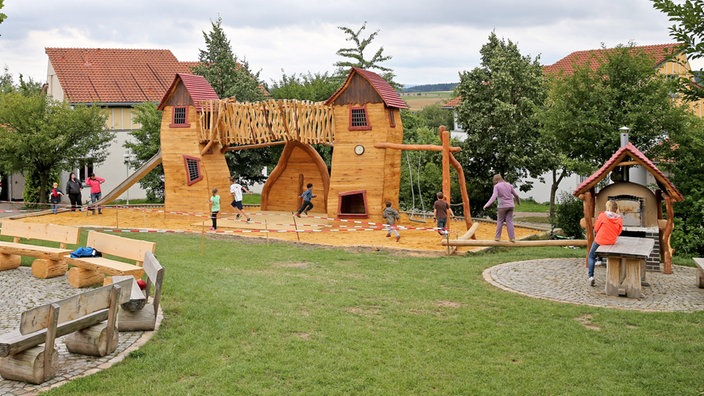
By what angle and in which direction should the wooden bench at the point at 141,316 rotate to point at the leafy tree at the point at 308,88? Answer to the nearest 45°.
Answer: approximately 90° to its right

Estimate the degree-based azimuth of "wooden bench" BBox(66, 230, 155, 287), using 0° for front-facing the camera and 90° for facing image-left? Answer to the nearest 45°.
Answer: approximately 45°

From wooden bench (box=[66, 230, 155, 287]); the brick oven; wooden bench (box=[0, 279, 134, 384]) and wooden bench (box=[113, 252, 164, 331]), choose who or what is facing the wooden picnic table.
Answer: the brick oven

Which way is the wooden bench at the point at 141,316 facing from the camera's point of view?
to the viewer's left

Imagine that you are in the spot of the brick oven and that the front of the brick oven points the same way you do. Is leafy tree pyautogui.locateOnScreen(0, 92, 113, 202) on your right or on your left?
on your right

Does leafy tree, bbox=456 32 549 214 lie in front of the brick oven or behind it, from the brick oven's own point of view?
behind

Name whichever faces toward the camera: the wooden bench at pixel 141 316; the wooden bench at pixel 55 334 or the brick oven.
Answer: the brick oven

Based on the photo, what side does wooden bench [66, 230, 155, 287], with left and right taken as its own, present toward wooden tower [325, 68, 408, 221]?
back

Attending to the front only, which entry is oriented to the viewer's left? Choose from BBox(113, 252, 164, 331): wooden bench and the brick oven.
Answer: the wooden bench

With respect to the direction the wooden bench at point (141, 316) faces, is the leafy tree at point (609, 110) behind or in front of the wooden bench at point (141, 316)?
behind

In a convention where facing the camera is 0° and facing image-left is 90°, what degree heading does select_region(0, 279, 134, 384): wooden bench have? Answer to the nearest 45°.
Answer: approximately 135°
